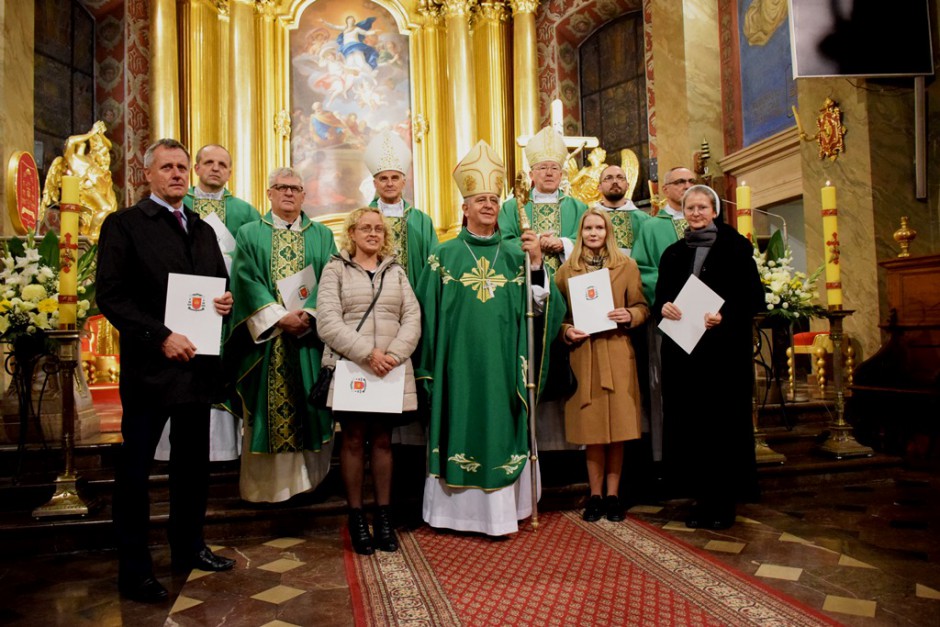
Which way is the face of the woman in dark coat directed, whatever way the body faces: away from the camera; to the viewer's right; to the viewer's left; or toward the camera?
toward the camera

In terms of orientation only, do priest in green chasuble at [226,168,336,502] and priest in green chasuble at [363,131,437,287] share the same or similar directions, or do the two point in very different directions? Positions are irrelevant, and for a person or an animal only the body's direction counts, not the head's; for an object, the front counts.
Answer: same or similar directions

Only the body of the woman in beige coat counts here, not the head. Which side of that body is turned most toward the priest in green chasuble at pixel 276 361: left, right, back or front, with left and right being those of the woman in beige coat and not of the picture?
right

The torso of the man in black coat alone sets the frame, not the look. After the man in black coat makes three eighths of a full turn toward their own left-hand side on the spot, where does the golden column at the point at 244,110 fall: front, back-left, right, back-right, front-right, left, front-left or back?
front

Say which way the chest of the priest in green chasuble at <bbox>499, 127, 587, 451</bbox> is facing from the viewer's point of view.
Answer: toward the camera

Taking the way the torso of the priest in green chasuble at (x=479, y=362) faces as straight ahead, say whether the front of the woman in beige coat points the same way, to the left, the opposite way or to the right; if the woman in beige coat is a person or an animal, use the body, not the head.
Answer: the same way

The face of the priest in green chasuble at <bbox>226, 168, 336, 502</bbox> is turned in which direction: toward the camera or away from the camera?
toward the camera

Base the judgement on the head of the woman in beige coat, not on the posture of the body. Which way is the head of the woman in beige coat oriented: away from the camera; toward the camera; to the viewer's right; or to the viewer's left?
toward the camera

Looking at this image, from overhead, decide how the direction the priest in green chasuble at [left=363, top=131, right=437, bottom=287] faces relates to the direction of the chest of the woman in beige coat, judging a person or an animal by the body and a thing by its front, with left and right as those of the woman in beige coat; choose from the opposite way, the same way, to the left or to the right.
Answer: the same way

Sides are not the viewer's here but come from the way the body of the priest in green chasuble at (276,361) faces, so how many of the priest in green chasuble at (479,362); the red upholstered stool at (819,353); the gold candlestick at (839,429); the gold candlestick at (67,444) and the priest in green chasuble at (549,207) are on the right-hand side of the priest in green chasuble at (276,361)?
1

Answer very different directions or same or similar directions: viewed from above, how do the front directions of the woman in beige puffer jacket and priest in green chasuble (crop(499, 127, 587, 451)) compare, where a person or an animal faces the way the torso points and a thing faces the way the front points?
same or similar directions

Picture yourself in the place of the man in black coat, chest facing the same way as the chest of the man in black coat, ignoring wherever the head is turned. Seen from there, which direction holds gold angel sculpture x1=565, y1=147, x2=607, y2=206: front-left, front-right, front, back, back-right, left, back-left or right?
left

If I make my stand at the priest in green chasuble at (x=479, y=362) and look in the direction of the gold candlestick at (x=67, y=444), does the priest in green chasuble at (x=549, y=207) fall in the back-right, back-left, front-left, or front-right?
back-right

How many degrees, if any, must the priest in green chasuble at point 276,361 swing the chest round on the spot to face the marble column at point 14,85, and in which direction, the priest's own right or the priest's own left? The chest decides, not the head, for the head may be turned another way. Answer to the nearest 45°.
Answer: approximately 135° to the priest's own right

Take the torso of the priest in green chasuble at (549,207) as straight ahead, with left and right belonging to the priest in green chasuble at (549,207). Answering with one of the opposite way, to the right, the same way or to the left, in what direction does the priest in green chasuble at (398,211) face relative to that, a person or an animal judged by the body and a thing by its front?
the same way

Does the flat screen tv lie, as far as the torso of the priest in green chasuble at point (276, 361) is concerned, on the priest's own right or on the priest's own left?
on the priest's own left

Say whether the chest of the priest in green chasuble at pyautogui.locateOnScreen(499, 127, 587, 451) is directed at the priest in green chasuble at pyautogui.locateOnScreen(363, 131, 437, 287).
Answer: no

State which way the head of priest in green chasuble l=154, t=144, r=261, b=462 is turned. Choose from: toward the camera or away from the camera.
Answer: toward the camera

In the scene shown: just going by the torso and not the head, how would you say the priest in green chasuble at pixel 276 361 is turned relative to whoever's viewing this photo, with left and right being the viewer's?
facing the viewer

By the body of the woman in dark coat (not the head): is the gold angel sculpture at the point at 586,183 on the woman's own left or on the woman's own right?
on the woman's own right

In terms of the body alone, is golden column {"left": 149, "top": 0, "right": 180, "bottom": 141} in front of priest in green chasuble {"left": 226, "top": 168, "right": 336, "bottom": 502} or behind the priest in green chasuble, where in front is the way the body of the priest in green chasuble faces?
behind

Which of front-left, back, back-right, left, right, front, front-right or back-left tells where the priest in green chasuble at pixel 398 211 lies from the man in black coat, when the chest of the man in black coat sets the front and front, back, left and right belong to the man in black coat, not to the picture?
left
